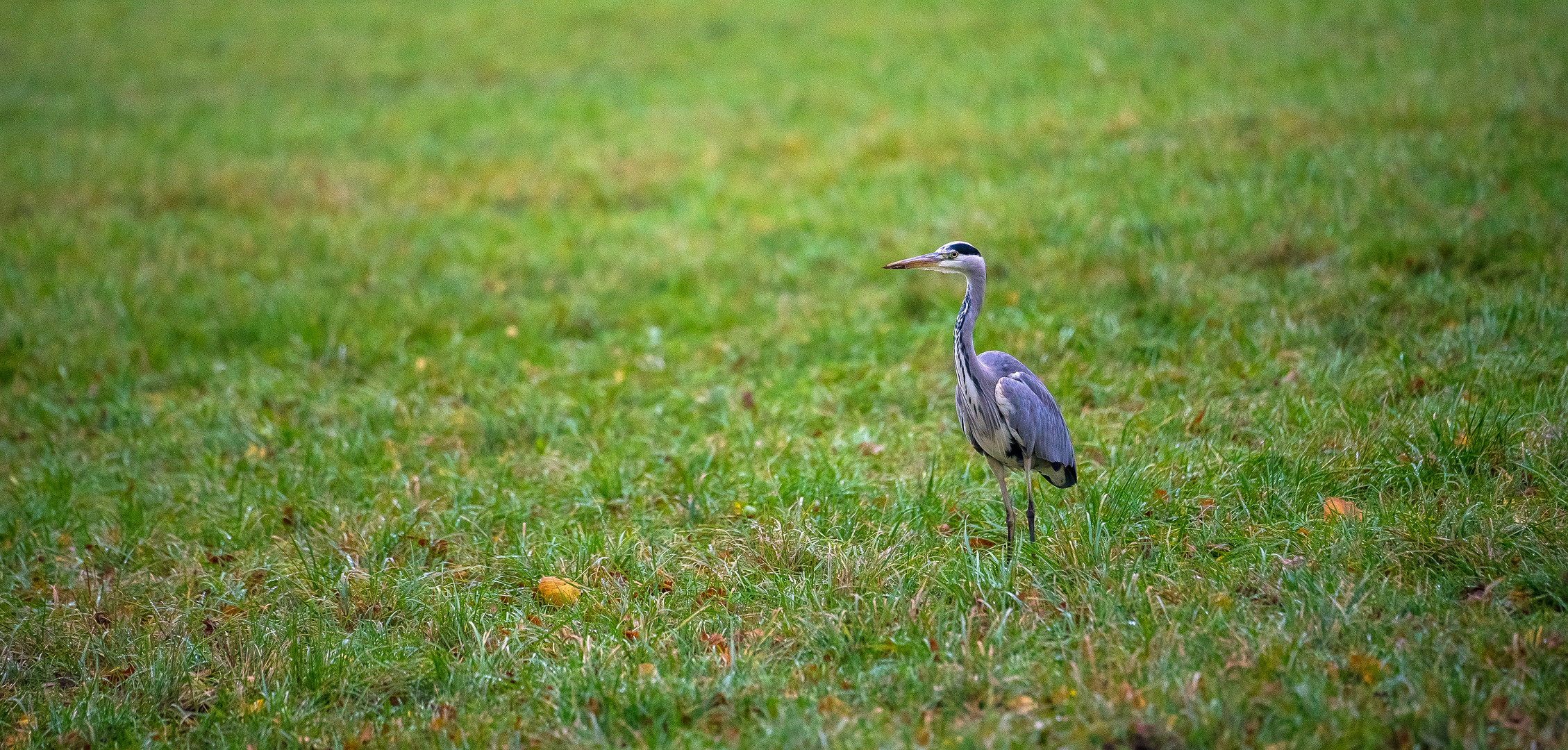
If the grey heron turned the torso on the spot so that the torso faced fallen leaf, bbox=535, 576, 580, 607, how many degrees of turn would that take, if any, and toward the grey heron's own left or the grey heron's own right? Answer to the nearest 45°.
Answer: approximately 45° to the grey heron's own right

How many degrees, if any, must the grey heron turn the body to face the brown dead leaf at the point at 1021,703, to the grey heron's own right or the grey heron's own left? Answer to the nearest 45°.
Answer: approximately 45° to the grey heron's own left

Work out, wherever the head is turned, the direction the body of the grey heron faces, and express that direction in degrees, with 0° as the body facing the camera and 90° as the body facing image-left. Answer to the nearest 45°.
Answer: approximately 45°
